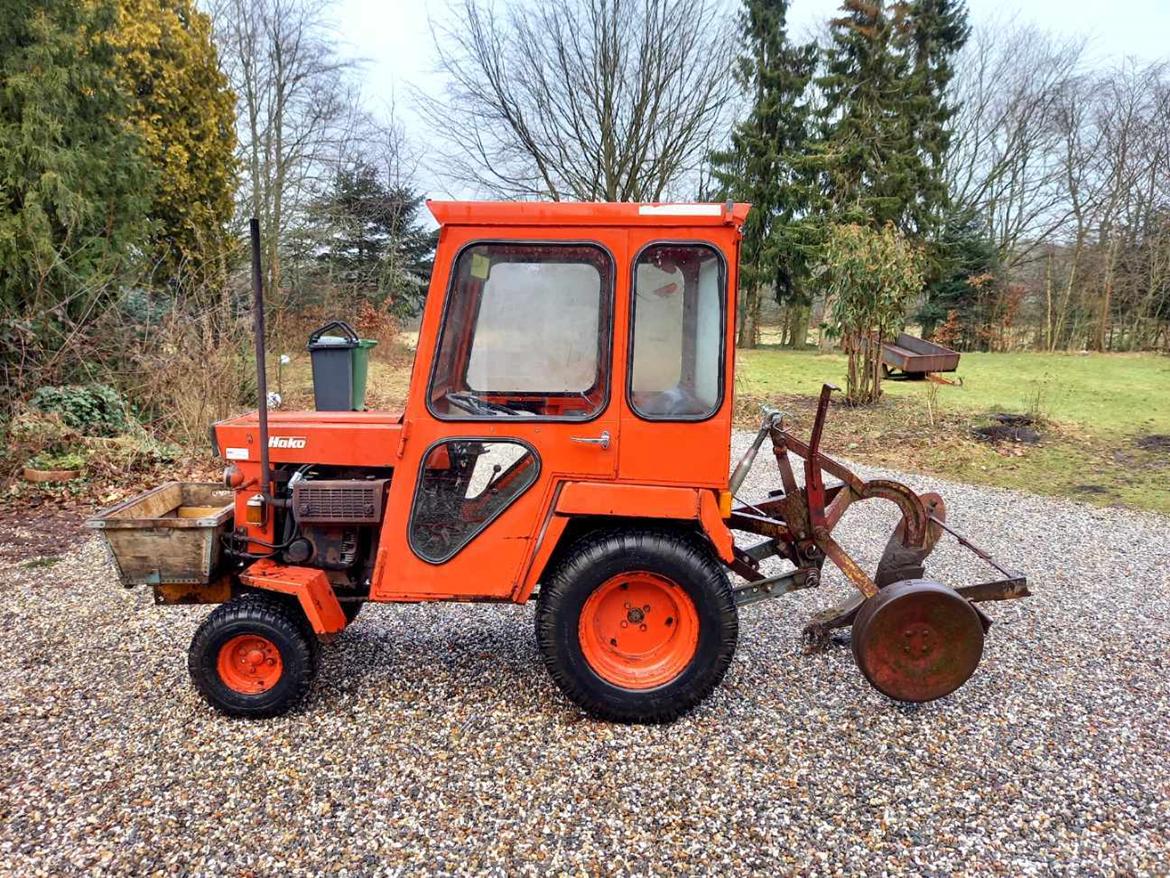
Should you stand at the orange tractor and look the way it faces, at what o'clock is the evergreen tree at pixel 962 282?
The evergreen tree is roughly at 4 o'clock from the orange tractor.

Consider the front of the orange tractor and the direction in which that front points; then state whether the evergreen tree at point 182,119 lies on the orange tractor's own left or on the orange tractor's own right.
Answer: on the orange tractor's own right

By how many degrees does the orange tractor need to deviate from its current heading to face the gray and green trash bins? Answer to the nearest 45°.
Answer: approximately 45° to its right

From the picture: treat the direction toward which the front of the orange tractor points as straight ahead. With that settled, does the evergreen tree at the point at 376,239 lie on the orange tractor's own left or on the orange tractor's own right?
on the orange tractor's own right

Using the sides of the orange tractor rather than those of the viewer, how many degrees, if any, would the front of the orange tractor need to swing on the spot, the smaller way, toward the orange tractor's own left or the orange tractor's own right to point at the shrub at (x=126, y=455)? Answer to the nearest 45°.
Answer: approximately 45° to the orange tractor's own right

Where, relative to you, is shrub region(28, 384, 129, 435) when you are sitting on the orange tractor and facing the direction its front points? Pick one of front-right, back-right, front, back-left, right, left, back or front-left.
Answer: front-right

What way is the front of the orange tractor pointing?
to the viewer's left

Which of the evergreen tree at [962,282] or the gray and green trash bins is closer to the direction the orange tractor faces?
the gray and green trash bins

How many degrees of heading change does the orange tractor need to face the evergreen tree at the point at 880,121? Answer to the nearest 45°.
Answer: approximately 135° to its right

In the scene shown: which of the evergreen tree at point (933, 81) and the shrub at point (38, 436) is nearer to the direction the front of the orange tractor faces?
the shrub

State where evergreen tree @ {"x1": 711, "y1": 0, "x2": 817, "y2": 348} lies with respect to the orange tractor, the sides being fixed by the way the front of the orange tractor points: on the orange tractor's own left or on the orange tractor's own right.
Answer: on the orange tractor's own right

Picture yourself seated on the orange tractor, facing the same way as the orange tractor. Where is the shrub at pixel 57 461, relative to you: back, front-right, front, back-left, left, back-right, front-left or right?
front-right

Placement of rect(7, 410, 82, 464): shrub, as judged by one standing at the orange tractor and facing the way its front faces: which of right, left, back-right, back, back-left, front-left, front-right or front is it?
front-right
